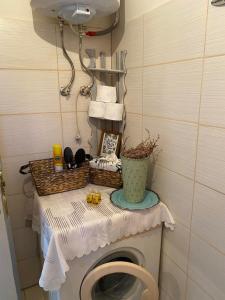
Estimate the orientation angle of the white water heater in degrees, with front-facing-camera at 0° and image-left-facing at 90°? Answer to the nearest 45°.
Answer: approximately 0°
